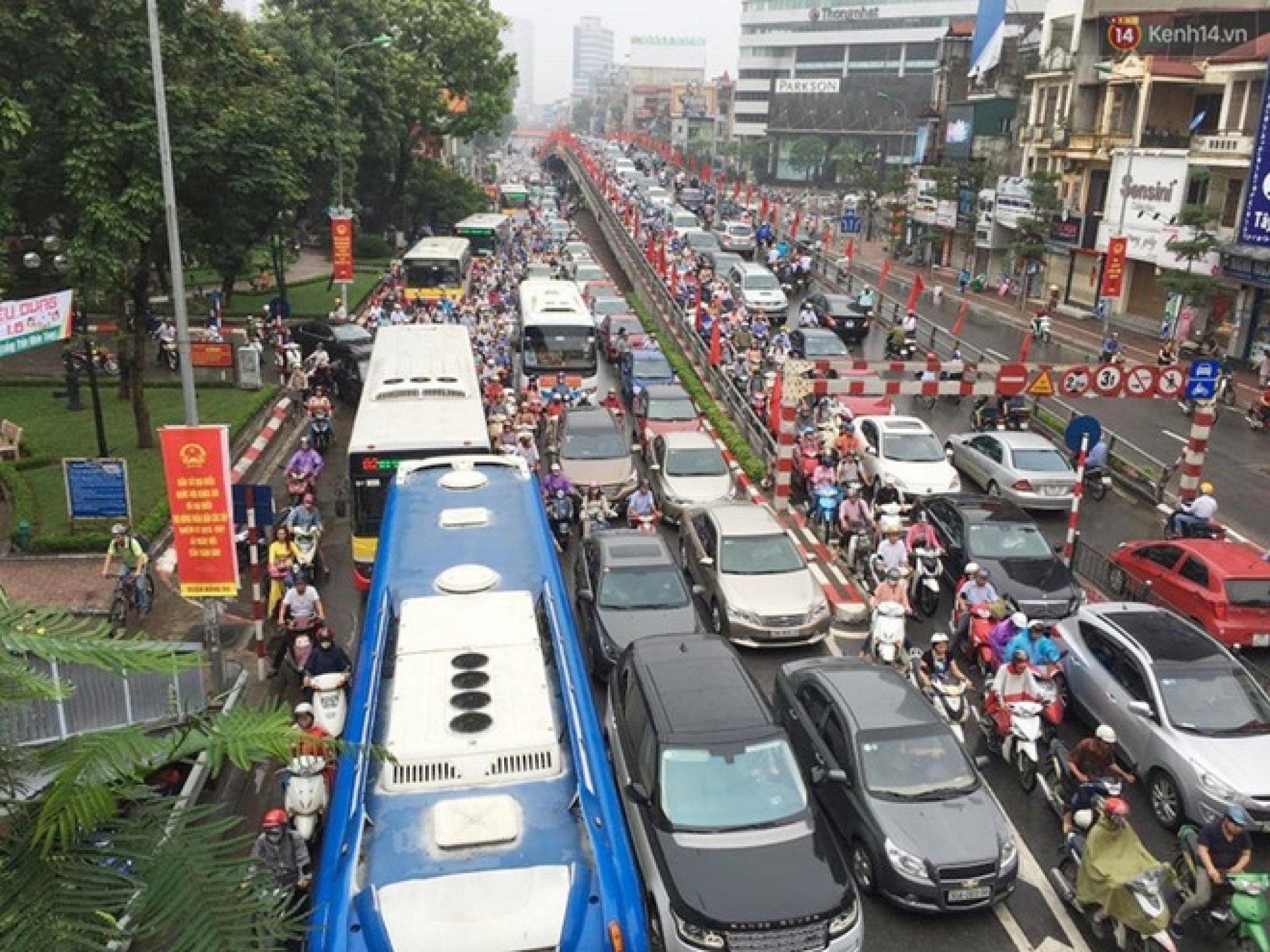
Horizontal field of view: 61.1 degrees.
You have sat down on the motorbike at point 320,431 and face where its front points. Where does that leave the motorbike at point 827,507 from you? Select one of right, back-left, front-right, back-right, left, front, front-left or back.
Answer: front-left

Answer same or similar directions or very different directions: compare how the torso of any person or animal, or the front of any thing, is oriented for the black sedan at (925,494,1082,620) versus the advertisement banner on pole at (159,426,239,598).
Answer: same or similar directions

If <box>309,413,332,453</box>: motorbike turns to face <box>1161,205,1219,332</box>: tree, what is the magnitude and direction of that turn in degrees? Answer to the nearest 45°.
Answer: approximately 90° to its left

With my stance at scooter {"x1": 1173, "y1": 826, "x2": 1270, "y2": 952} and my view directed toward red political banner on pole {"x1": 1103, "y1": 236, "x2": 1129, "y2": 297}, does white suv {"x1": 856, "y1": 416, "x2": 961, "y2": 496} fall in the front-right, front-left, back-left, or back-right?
front-left

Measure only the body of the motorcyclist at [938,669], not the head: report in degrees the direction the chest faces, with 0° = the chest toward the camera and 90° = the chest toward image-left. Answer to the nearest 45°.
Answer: approximately 315°

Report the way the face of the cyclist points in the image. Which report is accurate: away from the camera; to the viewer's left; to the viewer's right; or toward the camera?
toward the camera

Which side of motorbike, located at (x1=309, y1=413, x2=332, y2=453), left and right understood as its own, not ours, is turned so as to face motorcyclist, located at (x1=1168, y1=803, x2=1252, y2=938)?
front

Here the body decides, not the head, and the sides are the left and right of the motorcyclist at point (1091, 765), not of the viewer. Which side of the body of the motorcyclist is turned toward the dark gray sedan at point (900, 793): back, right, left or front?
right

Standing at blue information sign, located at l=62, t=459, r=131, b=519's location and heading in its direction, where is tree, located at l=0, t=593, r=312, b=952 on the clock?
The tree is roughly at 12 o'clock from the blue information sign.

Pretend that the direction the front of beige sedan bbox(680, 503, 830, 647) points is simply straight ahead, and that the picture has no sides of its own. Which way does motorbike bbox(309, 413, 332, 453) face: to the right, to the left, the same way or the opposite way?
the same way

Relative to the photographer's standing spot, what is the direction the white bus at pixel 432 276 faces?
facing the viewer

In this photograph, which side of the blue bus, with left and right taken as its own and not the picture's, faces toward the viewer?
front

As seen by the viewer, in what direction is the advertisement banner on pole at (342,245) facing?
toward the camera

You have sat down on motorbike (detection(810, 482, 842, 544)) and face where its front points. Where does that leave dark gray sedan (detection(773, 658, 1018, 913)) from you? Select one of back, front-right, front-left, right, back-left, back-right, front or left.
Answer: front

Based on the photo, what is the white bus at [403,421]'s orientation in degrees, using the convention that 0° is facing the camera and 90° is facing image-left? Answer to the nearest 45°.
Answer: approximately 0°

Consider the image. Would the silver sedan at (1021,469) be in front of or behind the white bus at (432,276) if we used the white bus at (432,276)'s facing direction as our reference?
in front

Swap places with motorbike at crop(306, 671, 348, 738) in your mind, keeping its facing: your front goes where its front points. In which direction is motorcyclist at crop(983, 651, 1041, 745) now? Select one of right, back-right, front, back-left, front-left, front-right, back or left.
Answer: left

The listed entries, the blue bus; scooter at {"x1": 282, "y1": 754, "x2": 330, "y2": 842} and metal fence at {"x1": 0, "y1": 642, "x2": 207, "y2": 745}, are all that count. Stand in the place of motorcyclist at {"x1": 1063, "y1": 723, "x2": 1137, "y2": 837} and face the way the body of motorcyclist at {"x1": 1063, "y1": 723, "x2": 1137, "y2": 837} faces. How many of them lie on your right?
3
